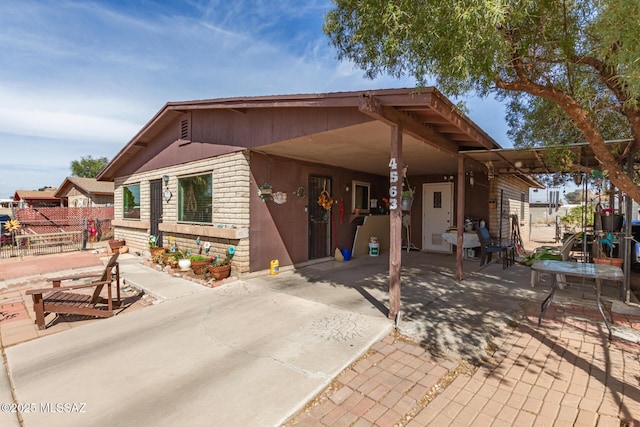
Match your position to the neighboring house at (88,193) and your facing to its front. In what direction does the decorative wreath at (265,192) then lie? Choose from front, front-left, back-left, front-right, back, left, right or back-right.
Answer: front-left

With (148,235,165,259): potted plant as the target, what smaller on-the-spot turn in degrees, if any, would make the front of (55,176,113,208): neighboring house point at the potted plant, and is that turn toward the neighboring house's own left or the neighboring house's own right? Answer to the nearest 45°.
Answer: approximately 45° to the neighboring house's own left

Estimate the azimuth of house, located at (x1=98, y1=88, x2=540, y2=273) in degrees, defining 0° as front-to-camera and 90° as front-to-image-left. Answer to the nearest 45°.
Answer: approximately 45°

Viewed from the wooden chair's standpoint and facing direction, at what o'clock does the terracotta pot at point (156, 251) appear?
The terracotta pot is roughly at 4 o'clock from the wooden chair.

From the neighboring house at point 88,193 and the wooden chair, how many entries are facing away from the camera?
0

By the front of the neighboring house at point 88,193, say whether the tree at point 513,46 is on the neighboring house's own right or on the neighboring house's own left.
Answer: on the neighboring house's own left

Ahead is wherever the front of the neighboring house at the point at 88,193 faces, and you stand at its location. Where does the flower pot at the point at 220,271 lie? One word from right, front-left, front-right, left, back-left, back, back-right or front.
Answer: front-left

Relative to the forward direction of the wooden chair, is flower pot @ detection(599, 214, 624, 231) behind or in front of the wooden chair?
behind

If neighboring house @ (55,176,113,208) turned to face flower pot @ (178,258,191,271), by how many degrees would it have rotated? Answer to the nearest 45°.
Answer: approximately 45° to its left

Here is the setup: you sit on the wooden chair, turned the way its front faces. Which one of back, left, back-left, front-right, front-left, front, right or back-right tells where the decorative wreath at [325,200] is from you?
back

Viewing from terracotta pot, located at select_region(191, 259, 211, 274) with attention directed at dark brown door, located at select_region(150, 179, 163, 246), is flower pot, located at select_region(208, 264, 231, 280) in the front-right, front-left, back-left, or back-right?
back-right
